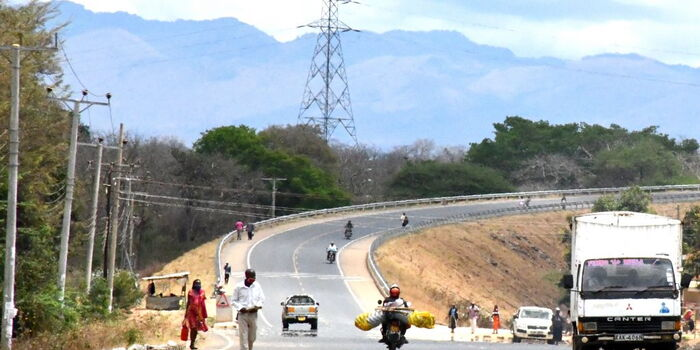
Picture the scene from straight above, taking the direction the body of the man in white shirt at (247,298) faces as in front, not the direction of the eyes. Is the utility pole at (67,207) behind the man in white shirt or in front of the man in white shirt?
behind

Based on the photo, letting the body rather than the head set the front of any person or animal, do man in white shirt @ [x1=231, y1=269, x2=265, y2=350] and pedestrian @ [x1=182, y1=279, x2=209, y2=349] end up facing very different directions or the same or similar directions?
same or similar directions

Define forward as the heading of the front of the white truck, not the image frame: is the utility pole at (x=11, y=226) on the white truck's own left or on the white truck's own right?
on the white truck's own right

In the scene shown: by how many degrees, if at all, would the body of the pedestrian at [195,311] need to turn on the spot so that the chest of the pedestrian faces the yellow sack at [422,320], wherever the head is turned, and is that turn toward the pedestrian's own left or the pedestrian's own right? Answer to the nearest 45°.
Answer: approximately 45° to the pedestrian's own left

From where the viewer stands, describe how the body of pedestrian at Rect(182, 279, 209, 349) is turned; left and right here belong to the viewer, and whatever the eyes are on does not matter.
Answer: facing the viewer

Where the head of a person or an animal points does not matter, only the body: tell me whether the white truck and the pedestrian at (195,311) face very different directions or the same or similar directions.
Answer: same or similar directions

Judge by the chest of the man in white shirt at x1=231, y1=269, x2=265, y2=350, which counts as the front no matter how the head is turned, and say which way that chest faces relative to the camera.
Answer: toward the camera

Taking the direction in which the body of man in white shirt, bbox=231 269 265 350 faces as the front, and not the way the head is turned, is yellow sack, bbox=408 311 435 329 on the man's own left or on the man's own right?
on the man's own left

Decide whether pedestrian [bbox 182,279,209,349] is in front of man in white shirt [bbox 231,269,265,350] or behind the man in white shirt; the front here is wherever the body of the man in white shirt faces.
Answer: behind

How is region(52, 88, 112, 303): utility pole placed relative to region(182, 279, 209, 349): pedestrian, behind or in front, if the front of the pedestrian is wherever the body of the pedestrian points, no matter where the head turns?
behind

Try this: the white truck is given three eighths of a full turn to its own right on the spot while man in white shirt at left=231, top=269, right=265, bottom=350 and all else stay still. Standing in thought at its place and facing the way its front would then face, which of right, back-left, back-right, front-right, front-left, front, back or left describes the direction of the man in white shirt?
left

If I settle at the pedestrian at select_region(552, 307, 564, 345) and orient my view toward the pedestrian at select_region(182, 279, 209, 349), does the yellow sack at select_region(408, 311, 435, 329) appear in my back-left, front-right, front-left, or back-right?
front-left

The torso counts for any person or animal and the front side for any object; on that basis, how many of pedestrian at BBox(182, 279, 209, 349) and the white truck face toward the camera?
2
